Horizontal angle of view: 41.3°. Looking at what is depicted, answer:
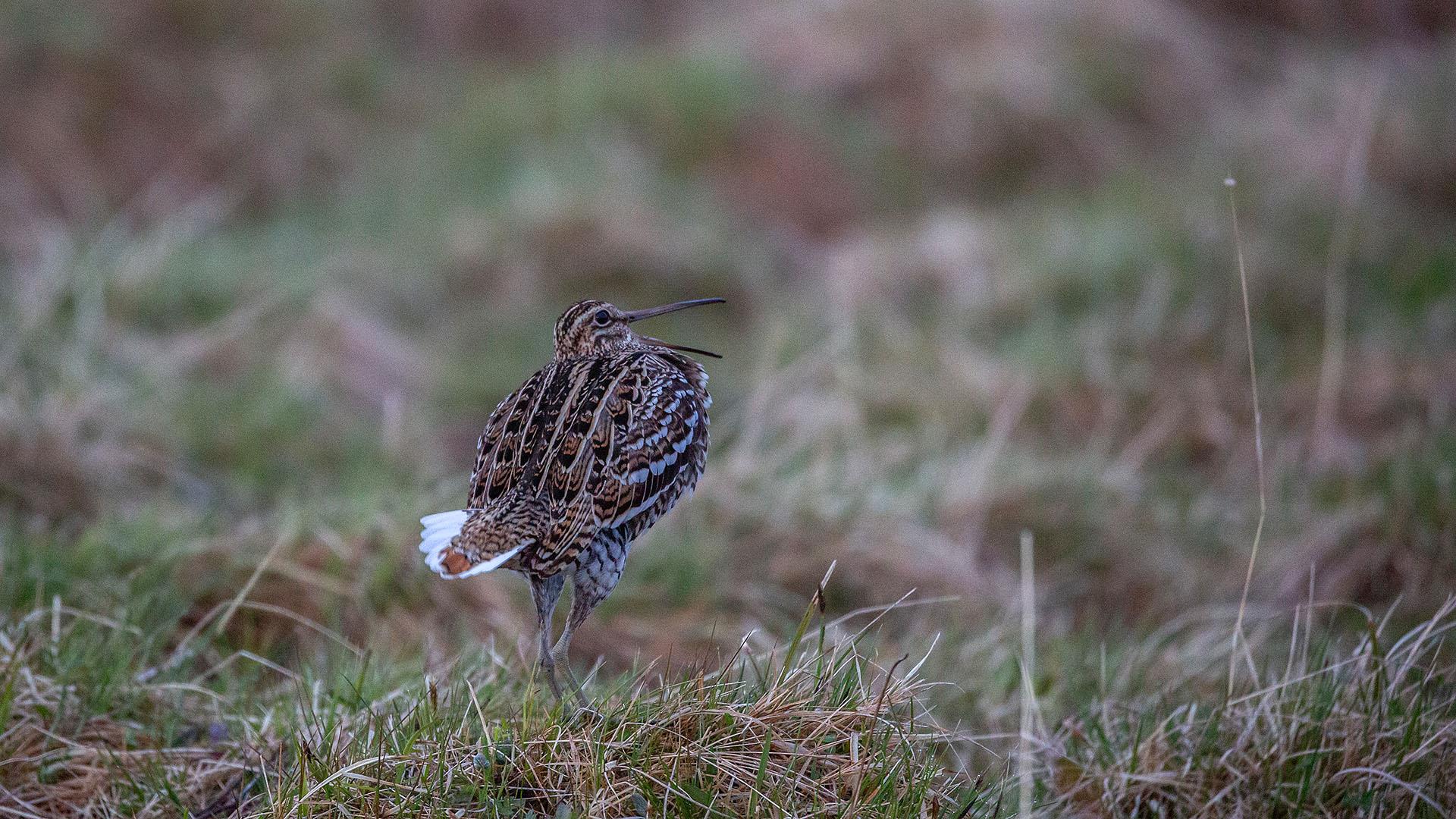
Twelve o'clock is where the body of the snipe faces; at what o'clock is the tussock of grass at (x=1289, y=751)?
The tussock of grass is roughly at 2 o'clock from the snipe.

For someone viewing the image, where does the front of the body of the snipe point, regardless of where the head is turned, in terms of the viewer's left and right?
facing away from the viewer and to the right of the viewer
